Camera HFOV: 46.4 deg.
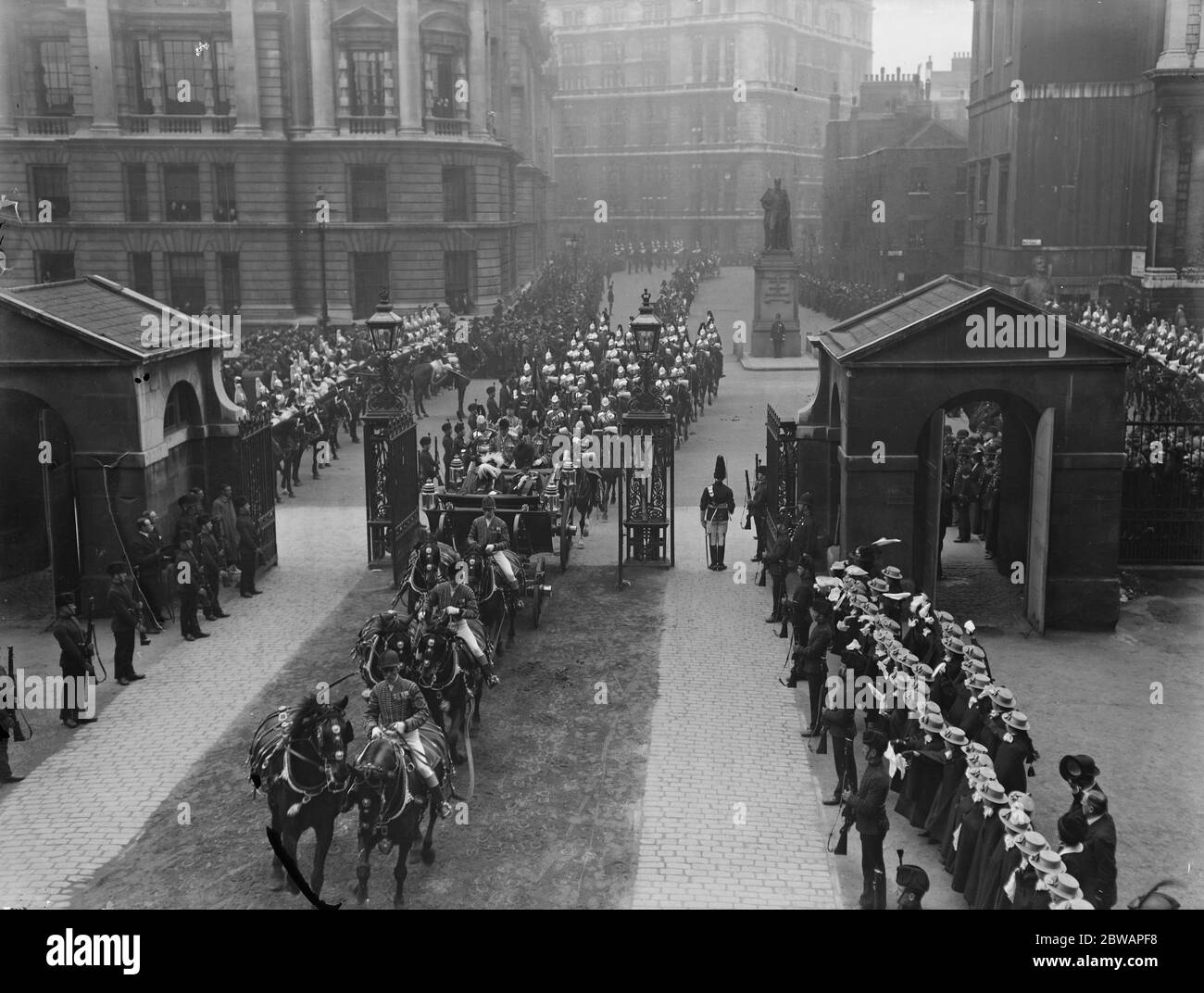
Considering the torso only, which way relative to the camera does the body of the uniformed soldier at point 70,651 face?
to the viewer's right

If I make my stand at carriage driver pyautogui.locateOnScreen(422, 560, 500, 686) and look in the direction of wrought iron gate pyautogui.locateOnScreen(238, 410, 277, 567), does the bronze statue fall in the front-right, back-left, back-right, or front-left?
front-right

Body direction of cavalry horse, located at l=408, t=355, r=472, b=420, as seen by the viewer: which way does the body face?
to the viewer's right

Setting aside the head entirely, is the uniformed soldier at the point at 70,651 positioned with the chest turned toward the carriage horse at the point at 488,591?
yes

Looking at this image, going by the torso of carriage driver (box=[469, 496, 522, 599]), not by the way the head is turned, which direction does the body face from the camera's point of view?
toward the camera

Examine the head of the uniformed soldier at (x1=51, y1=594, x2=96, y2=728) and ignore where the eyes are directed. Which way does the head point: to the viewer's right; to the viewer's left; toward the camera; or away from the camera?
to the viewer's right

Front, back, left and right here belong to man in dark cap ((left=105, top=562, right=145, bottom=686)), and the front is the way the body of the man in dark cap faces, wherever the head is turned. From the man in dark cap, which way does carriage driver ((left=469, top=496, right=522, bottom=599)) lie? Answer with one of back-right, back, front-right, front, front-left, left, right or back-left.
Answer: front

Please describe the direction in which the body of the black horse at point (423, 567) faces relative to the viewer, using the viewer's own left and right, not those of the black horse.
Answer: facing the viewer and to the left of the viewer

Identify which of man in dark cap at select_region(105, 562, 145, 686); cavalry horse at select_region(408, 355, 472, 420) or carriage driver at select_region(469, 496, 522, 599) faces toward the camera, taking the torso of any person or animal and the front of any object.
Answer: the carriage driver

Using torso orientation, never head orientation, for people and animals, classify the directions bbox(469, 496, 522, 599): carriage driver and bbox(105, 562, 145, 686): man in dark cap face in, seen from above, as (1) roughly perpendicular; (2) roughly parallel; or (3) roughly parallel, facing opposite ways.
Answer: roughly perpendicular

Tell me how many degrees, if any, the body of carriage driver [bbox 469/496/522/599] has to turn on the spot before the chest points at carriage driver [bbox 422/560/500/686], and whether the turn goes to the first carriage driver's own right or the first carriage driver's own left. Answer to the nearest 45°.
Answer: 0° — they already face them

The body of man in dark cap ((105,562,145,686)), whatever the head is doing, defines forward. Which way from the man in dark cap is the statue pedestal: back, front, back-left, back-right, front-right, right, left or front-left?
front-left
